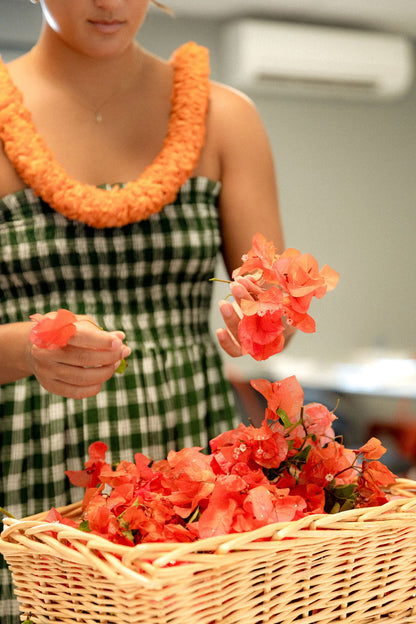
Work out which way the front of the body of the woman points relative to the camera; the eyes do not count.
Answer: toward the camera

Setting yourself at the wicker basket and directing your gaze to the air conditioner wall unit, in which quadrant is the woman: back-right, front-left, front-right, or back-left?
front-left

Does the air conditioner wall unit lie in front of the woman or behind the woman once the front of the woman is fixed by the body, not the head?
behind

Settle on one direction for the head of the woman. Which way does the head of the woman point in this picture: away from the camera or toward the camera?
toward the camera
